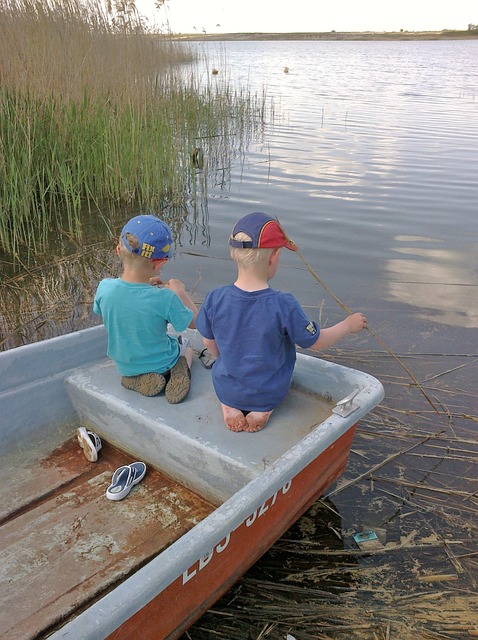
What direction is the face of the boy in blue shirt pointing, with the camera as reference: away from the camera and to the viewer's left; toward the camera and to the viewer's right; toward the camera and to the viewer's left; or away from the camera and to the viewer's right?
away from the camera and to the viewer's right

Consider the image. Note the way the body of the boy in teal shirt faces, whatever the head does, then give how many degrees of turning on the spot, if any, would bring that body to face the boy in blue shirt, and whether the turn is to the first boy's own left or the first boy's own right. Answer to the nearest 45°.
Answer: approximately 90° to the first boy's own right

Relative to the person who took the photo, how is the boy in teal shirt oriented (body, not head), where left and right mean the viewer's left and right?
facing away from the viewer and to the right of the viewer
